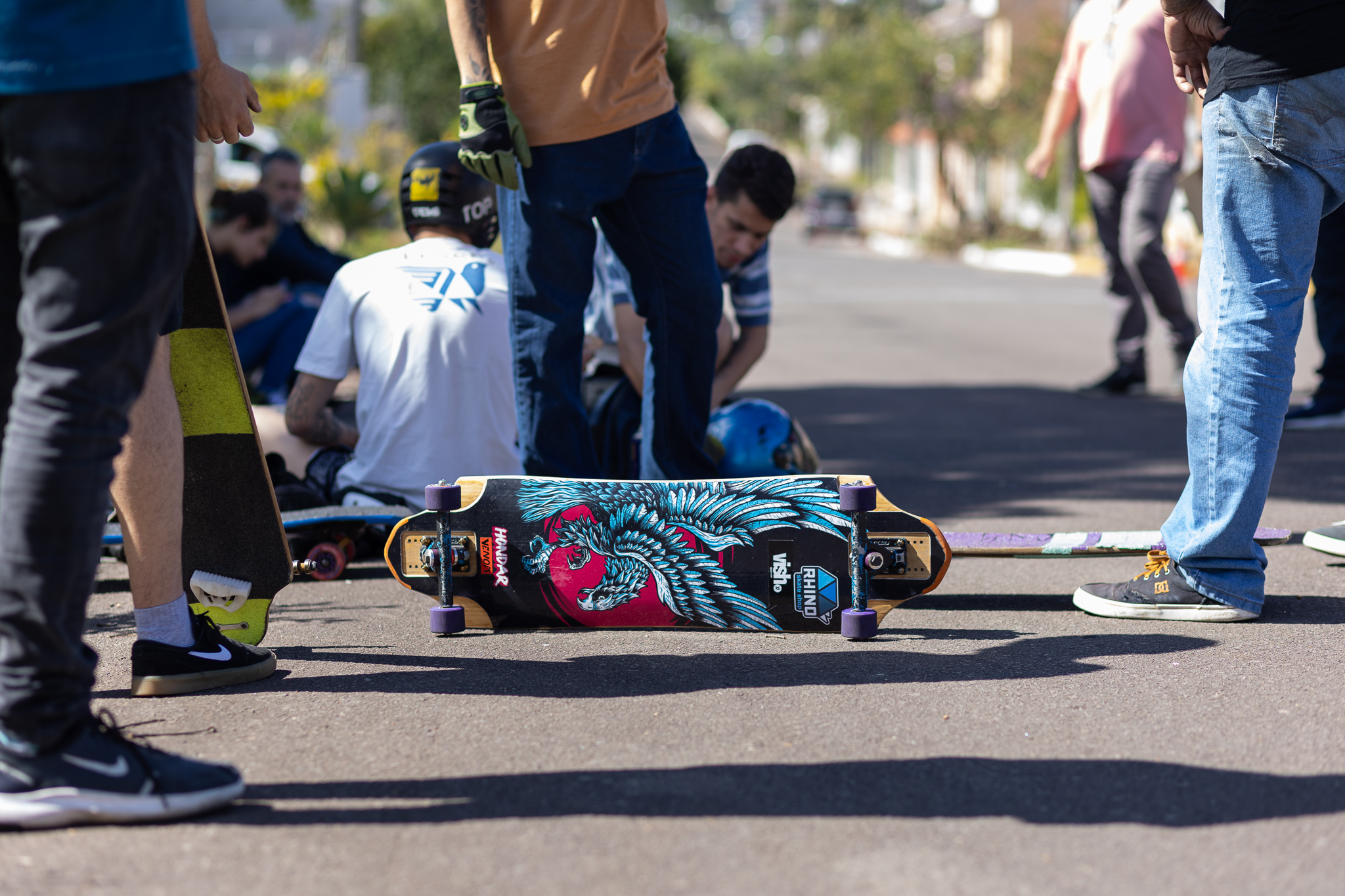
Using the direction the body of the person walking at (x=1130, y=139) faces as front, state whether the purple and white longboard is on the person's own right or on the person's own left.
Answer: on the person's own left

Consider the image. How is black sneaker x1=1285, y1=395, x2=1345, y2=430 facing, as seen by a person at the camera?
facing to the left of the viewer

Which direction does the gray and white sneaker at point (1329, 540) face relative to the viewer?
to the viewer's left

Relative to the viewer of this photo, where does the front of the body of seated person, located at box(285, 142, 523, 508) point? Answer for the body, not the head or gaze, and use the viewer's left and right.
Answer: facing away from the viewer

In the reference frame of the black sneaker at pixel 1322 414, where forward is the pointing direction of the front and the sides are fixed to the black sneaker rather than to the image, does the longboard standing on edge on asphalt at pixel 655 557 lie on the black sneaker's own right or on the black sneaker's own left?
on the black sneaker's own left

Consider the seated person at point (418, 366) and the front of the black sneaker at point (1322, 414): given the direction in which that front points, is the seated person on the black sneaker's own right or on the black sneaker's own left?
on the black sneaker's own left

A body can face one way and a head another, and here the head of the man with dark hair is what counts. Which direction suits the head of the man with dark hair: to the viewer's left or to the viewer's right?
to the viewer's left

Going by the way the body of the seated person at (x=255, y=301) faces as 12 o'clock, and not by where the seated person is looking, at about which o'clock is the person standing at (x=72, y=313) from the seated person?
The person standing is roughly at 3 o'clock from the seated person.

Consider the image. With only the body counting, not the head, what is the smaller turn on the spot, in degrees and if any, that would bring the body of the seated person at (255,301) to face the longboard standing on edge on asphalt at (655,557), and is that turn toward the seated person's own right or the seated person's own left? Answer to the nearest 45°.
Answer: approximately 90° to the seated person's own right

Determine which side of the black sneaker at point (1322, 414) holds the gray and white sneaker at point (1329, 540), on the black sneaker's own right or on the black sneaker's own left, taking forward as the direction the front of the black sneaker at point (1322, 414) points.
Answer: on the black sneaker's own left

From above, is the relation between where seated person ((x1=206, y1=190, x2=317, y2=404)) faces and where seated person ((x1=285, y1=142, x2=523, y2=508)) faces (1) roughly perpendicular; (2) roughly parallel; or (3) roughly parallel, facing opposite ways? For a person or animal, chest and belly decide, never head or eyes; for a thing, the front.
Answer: roughly perpendicular

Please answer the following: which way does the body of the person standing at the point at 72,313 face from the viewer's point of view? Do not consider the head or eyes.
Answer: to the viewer's right
